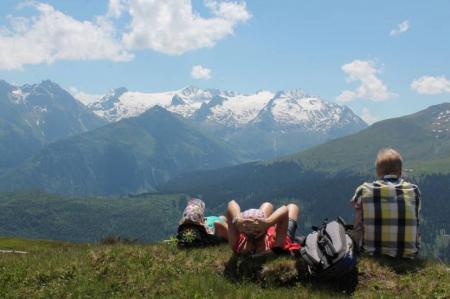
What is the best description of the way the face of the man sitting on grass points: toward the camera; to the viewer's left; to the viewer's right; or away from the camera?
away from the camera

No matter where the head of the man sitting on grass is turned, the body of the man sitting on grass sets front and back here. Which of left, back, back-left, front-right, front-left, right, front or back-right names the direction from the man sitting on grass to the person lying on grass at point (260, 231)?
left

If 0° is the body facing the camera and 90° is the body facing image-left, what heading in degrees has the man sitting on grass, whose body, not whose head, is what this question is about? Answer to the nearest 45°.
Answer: approximately 180°

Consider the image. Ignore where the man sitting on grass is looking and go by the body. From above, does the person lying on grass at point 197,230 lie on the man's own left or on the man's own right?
on the man's own left

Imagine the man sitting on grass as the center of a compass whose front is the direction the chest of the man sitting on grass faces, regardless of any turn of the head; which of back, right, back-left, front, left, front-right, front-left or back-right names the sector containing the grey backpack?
back-left

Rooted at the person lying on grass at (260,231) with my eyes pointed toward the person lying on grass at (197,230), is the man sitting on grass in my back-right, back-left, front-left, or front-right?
back-right
